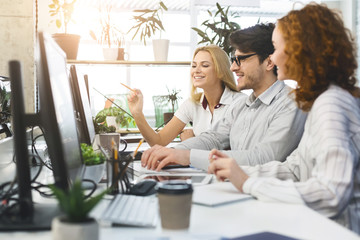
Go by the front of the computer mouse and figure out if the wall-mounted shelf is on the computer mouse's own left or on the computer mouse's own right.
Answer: on the computer mouse's own right

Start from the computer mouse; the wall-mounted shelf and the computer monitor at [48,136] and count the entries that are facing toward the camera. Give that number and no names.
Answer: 1

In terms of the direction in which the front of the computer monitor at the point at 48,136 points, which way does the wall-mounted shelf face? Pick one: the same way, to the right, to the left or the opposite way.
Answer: to the right

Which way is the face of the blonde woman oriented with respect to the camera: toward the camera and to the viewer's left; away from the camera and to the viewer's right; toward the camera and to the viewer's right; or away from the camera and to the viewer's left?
toward the camera and to the viewer's left

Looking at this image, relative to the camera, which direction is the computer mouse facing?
to the viewer's left

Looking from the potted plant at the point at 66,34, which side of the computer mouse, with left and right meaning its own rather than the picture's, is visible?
right

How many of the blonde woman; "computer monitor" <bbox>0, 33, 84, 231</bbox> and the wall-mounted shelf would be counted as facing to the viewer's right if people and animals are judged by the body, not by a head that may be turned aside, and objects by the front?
1

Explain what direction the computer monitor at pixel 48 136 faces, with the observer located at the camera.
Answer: facing to the right of the viewer

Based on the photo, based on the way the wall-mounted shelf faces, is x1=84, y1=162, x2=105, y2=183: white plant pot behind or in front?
in front

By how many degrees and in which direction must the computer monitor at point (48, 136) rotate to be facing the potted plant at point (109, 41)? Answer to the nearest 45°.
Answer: approximately 90° to its left

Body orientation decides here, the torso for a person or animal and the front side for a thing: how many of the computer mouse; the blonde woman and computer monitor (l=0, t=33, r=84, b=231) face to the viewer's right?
1

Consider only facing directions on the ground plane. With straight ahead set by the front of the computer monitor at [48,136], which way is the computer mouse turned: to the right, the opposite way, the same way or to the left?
the opposite way

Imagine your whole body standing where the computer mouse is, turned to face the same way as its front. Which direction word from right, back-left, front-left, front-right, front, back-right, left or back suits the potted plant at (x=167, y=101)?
right

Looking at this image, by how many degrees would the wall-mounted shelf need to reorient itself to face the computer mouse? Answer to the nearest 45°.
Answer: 0° — it already faces it

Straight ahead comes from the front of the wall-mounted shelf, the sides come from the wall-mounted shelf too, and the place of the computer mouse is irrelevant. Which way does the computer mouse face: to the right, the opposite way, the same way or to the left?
to the right
